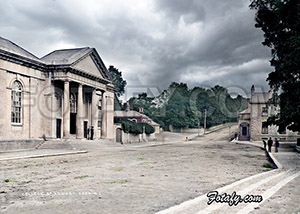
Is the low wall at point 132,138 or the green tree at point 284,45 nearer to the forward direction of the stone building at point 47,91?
the green tree

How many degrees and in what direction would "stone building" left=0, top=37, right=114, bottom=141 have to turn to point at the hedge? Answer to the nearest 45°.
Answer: approximately 90° to its left

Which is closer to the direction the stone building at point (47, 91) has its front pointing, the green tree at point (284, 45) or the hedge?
the green tree

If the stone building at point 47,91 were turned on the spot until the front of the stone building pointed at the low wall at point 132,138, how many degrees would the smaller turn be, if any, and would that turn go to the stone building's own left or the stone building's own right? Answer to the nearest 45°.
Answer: approximately 90° to the stone building's own left

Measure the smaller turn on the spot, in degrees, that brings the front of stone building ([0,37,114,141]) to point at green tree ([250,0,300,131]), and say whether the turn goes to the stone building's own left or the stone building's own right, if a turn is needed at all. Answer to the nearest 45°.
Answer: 0° — it already faces it

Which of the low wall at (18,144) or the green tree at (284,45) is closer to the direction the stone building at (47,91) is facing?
the green tree

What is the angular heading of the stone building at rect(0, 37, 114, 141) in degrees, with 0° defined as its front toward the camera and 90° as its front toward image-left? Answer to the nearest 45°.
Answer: approximately 315°
